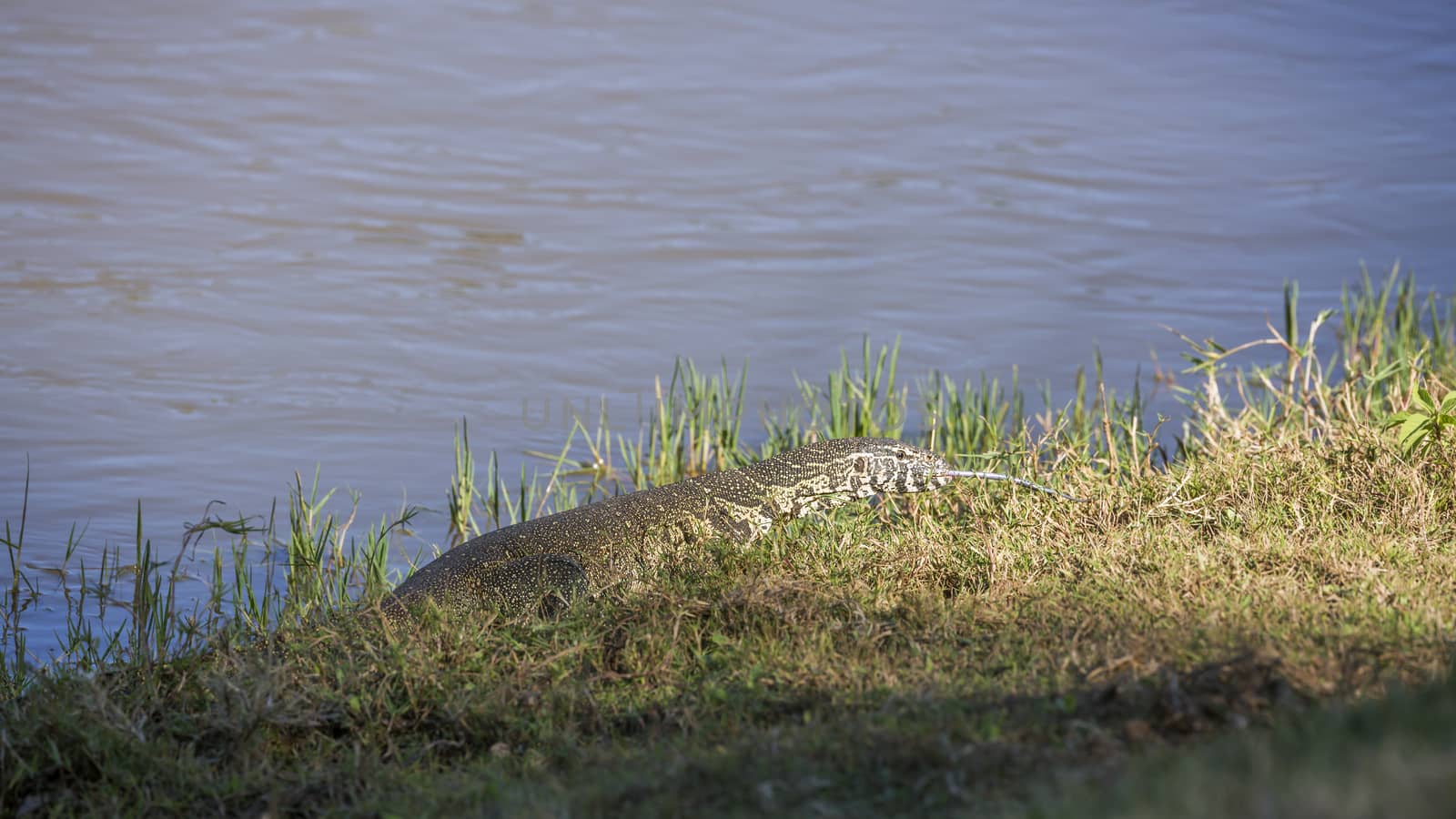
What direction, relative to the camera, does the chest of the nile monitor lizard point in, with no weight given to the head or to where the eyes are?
to the viewer's right
